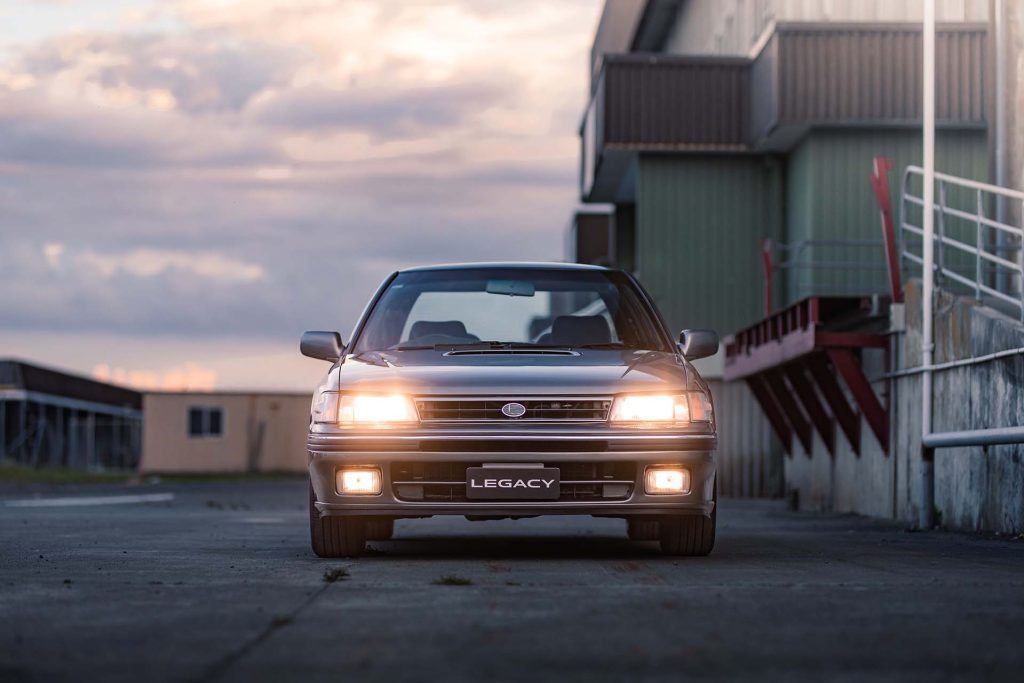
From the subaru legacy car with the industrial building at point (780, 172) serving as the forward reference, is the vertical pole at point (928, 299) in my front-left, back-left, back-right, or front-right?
front-right

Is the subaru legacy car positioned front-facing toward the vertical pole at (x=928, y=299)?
no

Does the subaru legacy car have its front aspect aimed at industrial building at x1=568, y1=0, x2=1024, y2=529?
no

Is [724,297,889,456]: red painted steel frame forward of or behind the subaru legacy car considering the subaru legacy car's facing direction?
behind

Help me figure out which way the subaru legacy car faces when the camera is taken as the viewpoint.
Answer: facing the viewer
